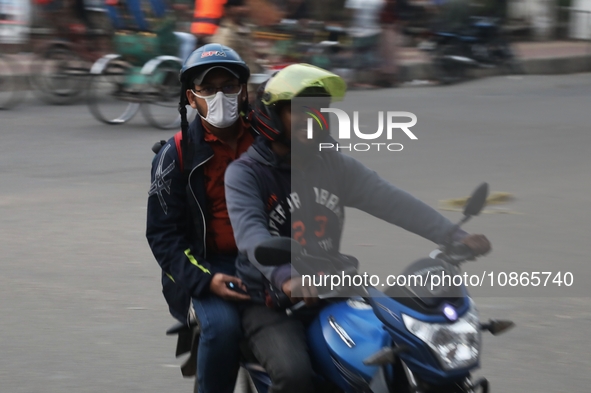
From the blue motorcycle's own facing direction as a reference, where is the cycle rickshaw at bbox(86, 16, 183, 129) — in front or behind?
behind

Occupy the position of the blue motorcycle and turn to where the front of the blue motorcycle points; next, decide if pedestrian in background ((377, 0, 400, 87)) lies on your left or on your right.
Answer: on your left

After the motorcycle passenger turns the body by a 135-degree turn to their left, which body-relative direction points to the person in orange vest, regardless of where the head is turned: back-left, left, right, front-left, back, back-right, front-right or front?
front

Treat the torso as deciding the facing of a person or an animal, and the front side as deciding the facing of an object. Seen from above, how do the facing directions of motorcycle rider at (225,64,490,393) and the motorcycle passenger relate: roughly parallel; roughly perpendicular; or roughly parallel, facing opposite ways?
roughly parallel

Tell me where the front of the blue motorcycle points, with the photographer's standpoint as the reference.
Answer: facing the viewer and to the right of the viewer
